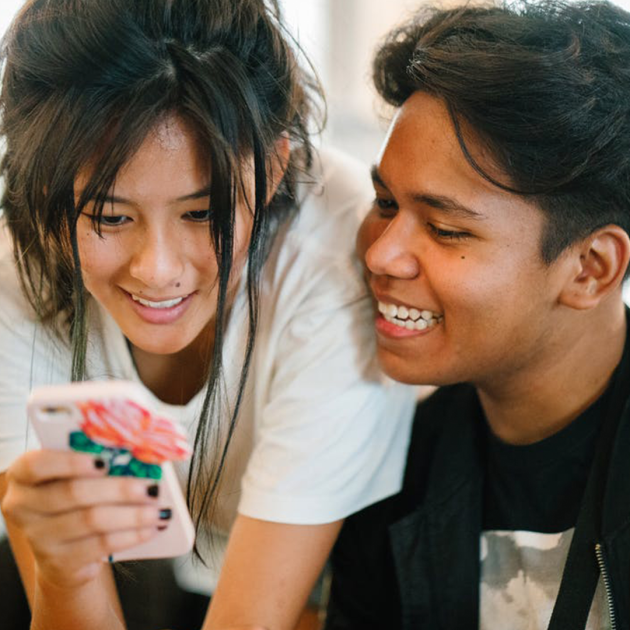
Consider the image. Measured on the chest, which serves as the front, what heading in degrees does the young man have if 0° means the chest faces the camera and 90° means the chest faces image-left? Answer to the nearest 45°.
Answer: approximately 45°

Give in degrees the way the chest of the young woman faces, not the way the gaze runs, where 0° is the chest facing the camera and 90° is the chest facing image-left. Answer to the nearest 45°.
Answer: approximately 0°

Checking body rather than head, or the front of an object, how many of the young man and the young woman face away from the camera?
0

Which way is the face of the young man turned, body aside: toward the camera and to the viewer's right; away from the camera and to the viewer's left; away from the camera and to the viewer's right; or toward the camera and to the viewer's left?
toward the camera and to the viewer's left
